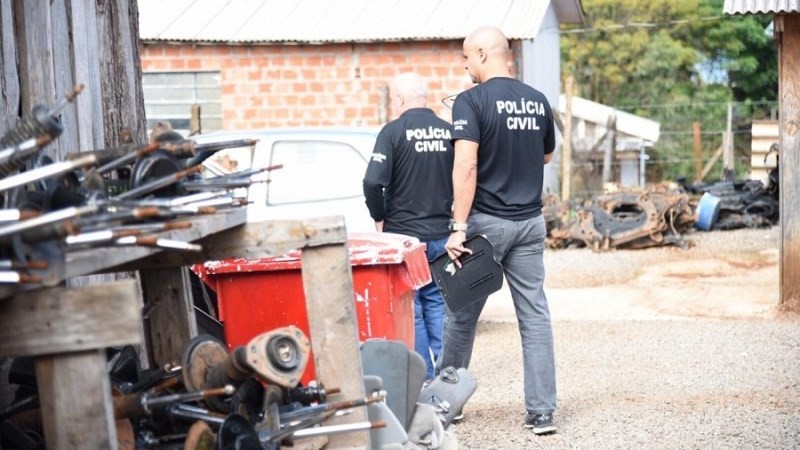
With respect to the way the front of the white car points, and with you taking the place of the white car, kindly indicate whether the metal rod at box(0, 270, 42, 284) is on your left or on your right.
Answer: on your left

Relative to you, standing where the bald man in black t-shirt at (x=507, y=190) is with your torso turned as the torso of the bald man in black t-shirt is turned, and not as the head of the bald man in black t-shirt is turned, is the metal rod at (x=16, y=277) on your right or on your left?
on your left

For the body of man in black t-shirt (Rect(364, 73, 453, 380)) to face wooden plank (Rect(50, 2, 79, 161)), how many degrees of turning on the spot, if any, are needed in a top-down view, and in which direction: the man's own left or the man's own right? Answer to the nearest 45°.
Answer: approximately 90° to the man's own left

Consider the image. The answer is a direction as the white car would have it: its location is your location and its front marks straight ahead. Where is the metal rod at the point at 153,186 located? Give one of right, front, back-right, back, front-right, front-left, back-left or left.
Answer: left

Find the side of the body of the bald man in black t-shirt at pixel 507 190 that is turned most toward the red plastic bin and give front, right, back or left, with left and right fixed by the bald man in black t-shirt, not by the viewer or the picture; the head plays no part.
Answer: left

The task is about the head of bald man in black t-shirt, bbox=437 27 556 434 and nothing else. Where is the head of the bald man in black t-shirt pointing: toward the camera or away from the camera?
away from the camera

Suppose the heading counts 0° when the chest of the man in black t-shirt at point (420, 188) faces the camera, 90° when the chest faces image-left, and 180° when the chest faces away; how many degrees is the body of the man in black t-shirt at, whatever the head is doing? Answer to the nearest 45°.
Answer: approximately 135°
